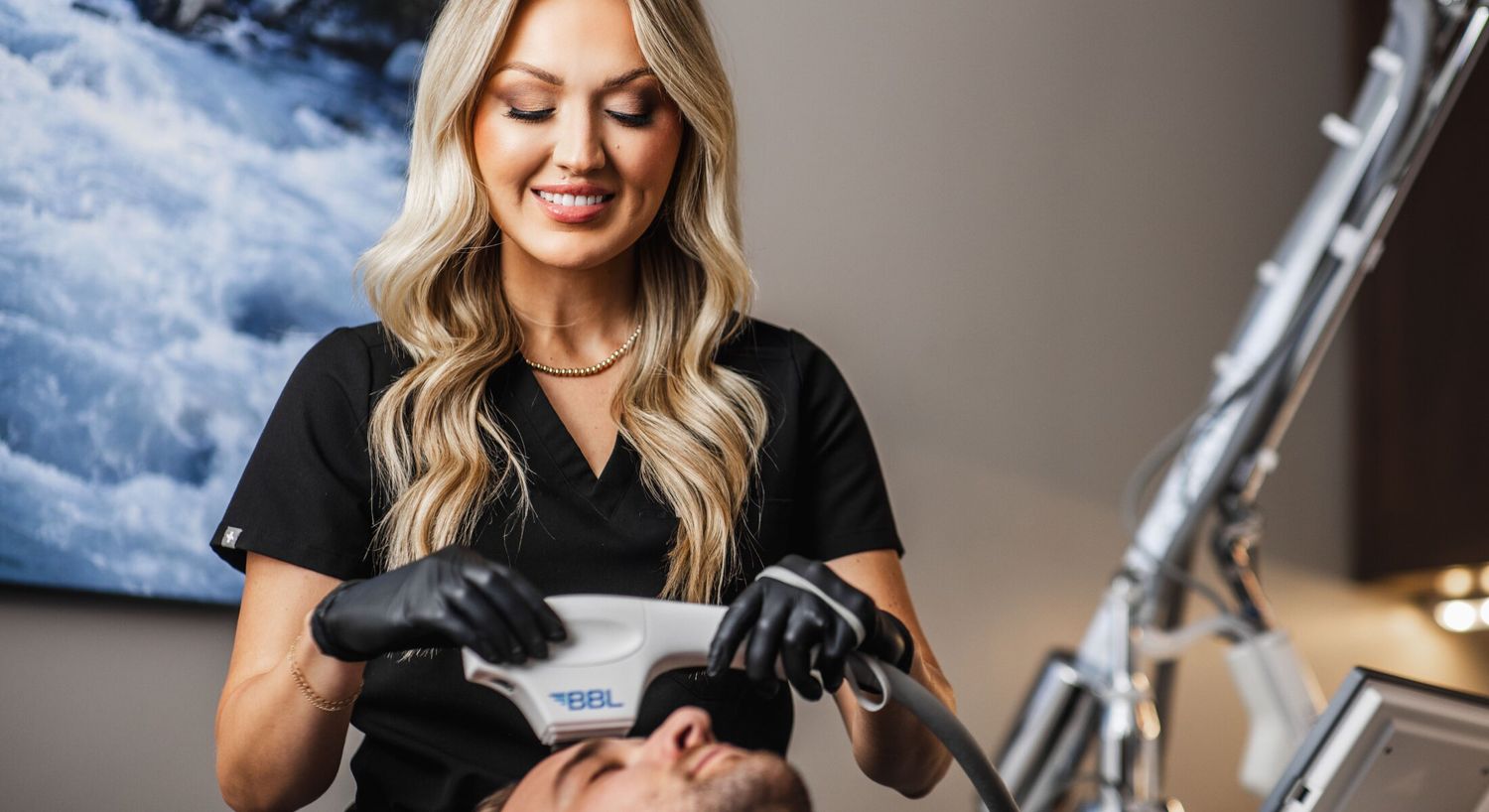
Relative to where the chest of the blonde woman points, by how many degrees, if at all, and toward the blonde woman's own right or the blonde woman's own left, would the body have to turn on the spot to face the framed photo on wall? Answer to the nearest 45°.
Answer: approximately 135° to the blonde woman's own right

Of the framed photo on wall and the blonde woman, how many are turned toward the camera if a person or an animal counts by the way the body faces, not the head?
2

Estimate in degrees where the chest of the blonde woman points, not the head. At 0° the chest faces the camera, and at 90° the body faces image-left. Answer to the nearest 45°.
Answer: approximately 0°

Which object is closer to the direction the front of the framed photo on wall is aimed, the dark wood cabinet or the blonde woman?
the blonde woman

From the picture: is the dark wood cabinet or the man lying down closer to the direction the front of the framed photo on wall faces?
the man lying down

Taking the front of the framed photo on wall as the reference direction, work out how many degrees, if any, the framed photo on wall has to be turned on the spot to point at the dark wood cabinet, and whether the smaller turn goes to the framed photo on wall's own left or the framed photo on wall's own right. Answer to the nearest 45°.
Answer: approximately 90° to the framed photo on wall's own left
